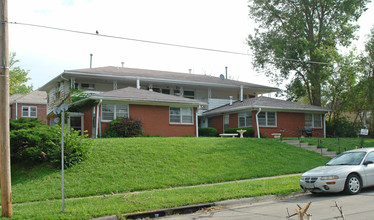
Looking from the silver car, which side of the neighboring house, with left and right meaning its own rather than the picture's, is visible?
front

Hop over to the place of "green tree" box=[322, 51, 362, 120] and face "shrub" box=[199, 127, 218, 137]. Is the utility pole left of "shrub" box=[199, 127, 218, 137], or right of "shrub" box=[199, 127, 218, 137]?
left

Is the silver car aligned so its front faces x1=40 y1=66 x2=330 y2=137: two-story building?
no

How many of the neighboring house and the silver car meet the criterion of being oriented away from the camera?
0

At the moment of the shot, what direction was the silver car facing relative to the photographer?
facing the viewer and to the left of the viewer

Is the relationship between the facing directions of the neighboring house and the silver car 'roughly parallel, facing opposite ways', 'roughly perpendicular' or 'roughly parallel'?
roughly perpendicular

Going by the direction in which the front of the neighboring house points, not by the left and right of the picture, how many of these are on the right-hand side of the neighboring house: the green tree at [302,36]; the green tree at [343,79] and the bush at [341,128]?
0

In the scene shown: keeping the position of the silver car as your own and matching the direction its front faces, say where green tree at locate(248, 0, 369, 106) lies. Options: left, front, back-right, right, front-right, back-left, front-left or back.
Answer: back-right

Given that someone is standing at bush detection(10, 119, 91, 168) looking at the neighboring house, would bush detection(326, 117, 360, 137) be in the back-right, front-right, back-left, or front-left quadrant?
front-right

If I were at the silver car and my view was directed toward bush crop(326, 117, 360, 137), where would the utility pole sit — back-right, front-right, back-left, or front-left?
back-left

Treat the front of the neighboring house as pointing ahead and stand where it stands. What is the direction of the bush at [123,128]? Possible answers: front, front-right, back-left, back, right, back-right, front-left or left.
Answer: front

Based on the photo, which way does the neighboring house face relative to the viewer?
toward the camera

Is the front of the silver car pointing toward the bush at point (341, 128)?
no
